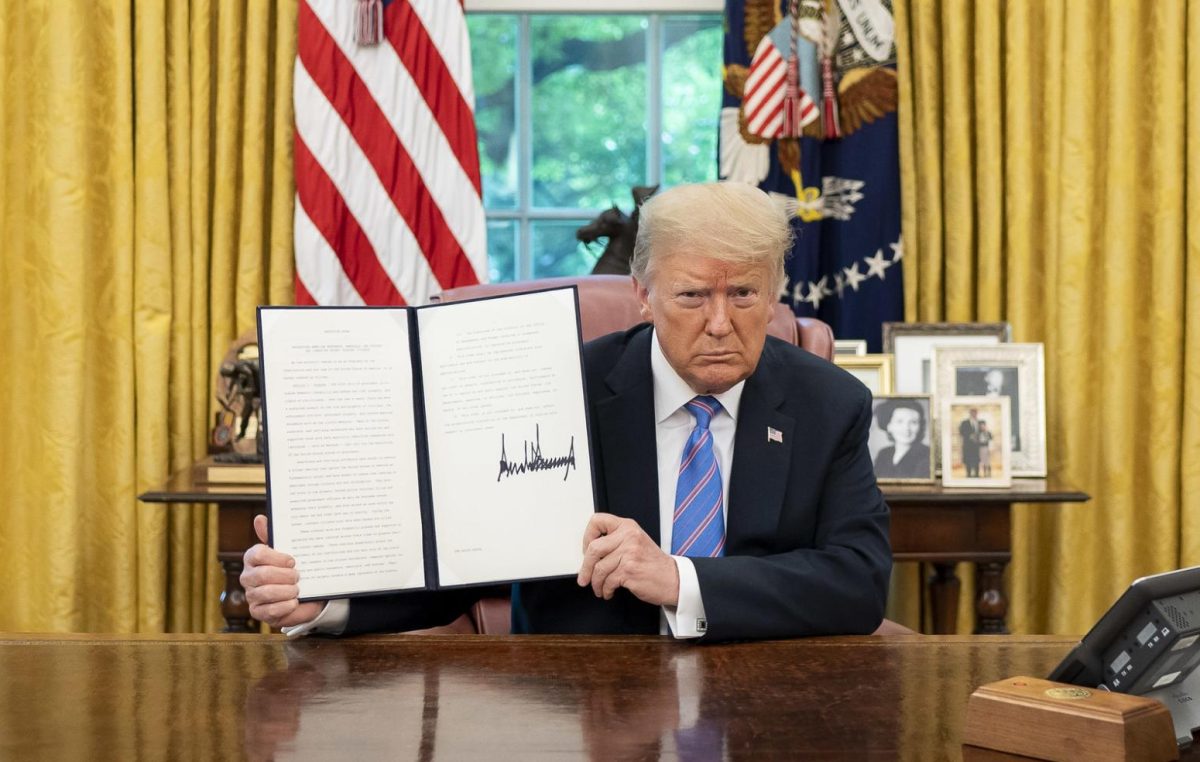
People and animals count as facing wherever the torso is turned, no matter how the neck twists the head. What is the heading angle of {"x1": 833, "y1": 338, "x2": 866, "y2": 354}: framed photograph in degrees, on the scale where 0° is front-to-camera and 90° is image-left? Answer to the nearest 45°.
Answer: approximately 0°

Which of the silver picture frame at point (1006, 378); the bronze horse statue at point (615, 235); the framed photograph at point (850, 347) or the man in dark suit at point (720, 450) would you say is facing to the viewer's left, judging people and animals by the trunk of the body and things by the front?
the bronze horse statue

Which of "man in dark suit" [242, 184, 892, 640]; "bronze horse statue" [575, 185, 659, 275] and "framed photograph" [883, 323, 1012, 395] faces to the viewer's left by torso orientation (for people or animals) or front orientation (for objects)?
the bronze horse statue

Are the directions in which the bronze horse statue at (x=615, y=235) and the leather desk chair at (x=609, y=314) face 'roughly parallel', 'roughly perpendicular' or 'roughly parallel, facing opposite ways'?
roughly perpendicular

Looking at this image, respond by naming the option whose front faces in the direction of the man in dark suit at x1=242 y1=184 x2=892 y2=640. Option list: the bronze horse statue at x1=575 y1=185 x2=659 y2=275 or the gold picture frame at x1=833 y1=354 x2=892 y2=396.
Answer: the gold picture frame

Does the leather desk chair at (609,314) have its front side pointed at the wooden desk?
yes

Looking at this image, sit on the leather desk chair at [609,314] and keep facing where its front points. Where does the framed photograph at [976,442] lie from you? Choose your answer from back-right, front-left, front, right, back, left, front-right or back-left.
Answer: back-left

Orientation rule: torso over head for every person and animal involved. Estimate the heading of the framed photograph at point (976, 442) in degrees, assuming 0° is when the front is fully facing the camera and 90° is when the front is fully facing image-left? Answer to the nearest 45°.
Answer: approximately 0°
